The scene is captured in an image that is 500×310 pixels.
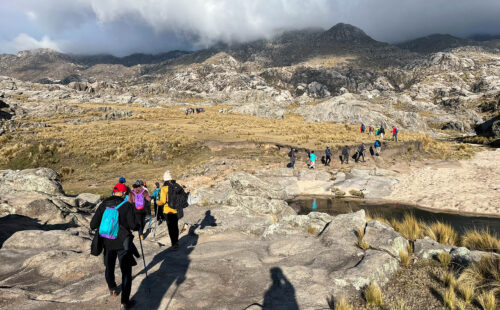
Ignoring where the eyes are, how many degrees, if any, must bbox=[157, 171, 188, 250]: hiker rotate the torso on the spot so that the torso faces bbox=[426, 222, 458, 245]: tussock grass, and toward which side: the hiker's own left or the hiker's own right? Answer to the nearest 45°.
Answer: approximately 135° to the hiker's own right

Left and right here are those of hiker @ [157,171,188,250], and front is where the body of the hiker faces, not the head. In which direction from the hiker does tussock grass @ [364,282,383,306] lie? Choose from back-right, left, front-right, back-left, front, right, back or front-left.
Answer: back

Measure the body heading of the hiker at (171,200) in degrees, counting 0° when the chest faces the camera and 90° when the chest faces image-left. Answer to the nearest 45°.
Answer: approximately 135°

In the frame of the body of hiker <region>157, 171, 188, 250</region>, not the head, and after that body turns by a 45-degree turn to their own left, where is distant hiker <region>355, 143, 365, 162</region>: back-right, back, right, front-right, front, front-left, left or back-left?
back-right

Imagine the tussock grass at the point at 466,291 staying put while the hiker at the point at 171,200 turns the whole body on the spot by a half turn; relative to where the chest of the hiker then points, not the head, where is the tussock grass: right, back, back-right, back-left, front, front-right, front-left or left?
front
